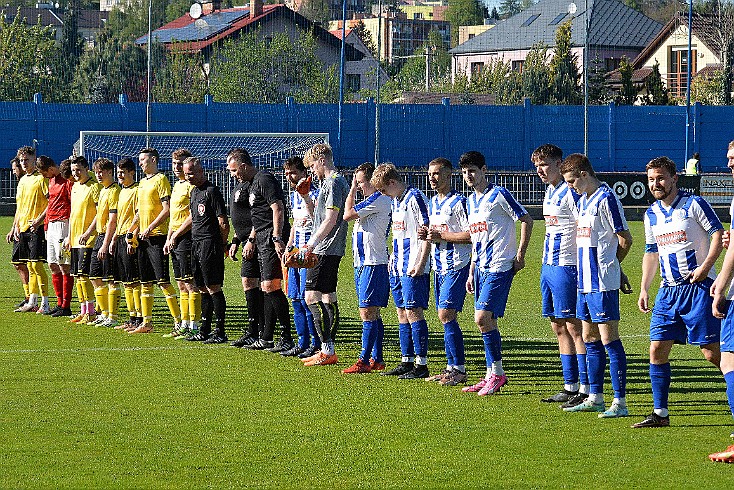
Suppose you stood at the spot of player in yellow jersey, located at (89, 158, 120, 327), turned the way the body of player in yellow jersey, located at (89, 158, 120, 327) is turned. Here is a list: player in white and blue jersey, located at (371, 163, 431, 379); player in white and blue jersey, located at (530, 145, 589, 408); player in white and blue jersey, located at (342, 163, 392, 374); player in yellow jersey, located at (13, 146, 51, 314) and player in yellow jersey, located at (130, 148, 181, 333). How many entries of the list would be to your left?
4

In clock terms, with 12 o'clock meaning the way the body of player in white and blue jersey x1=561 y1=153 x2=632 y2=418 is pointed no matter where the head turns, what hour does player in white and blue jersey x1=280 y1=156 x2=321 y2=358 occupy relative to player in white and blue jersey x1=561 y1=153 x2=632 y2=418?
player in white and blue jersey x1=280 y1=156 x2=321 y2=358 is roughly at 3 o'clock from player in white and blue jersey x1=561 y1=153 x2=632 y2=418.

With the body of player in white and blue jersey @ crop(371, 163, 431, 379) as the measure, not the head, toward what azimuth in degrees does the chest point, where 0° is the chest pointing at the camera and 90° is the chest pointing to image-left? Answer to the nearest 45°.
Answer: approximately 45°

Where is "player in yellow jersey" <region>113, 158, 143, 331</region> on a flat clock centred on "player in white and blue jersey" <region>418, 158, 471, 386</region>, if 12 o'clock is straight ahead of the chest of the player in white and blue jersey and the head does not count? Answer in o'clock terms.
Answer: The player in yellow jersey is roughly at 3 o'clock from the player in white and blue jersey.

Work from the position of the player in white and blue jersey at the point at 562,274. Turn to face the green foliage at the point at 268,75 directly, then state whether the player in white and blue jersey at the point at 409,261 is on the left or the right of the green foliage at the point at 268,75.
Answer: left
